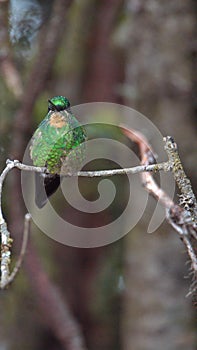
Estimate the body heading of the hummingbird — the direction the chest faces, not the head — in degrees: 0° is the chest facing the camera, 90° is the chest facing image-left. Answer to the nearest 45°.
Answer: approximately 0°

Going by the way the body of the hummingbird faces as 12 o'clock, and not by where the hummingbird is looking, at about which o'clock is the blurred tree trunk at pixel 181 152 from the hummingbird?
The blurred tree trunk is roughly at 7 o'clock from the hummingbird.
